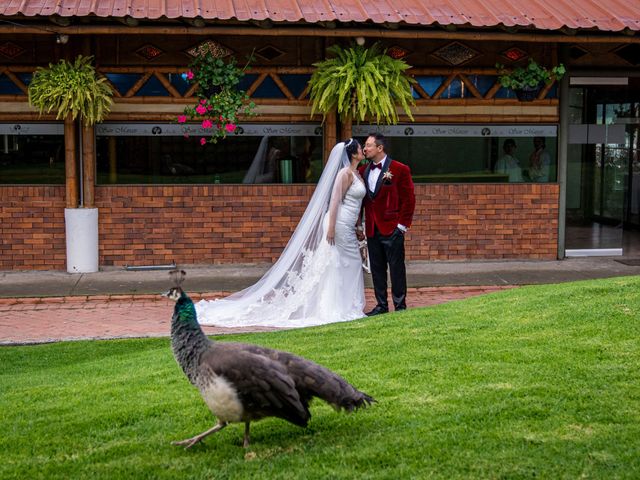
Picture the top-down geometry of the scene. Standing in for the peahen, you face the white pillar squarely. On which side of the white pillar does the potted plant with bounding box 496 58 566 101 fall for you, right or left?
right

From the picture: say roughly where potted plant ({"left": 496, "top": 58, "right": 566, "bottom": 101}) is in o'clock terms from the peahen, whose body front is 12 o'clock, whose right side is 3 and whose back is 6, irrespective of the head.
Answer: The potted plant is roughly at 4 o'clock from the peahen.

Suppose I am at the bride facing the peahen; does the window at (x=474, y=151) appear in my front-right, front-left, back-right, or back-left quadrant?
back-left

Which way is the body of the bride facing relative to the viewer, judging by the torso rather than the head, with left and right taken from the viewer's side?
facing to the right of the viewer

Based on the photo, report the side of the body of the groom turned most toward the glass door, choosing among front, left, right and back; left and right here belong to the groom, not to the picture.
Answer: back

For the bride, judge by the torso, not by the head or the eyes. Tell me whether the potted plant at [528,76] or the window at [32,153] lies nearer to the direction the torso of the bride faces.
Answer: the potted plant

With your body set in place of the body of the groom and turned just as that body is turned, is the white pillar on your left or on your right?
on your right

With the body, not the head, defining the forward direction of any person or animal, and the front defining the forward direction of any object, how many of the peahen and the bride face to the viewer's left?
1

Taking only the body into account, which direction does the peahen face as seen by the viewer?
to the viewer's left

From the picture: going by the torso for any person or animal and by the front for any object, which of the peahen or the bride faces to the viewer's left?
the peahen

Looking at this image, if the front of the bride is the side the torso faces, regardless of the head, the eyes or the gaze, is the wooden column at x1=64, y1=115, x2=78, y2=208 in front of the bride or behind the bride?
behind

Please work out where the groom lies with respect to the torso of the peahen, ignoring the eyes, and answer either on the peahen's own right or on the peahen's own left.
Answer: on the peahen's own right
